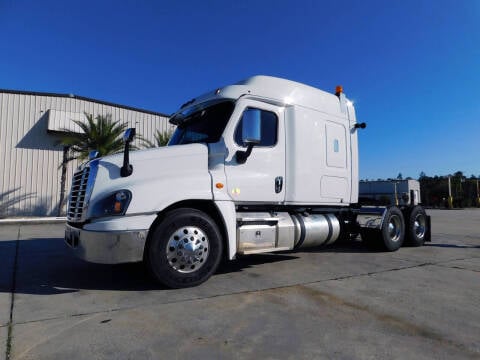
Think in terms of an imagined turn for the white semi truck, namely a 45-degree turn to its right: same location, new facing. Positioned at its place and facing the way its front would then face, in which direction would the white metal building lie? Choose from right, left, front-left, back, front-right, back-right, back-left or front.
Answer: front-right

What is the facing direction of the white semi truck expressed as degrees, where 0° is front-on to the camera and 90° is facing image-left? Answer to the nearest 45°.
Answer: approximately 45°

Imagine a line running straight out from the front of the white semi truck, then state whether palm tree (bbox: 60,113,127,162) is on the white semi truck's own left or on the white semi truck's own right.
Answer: on the white semi truck's own right
